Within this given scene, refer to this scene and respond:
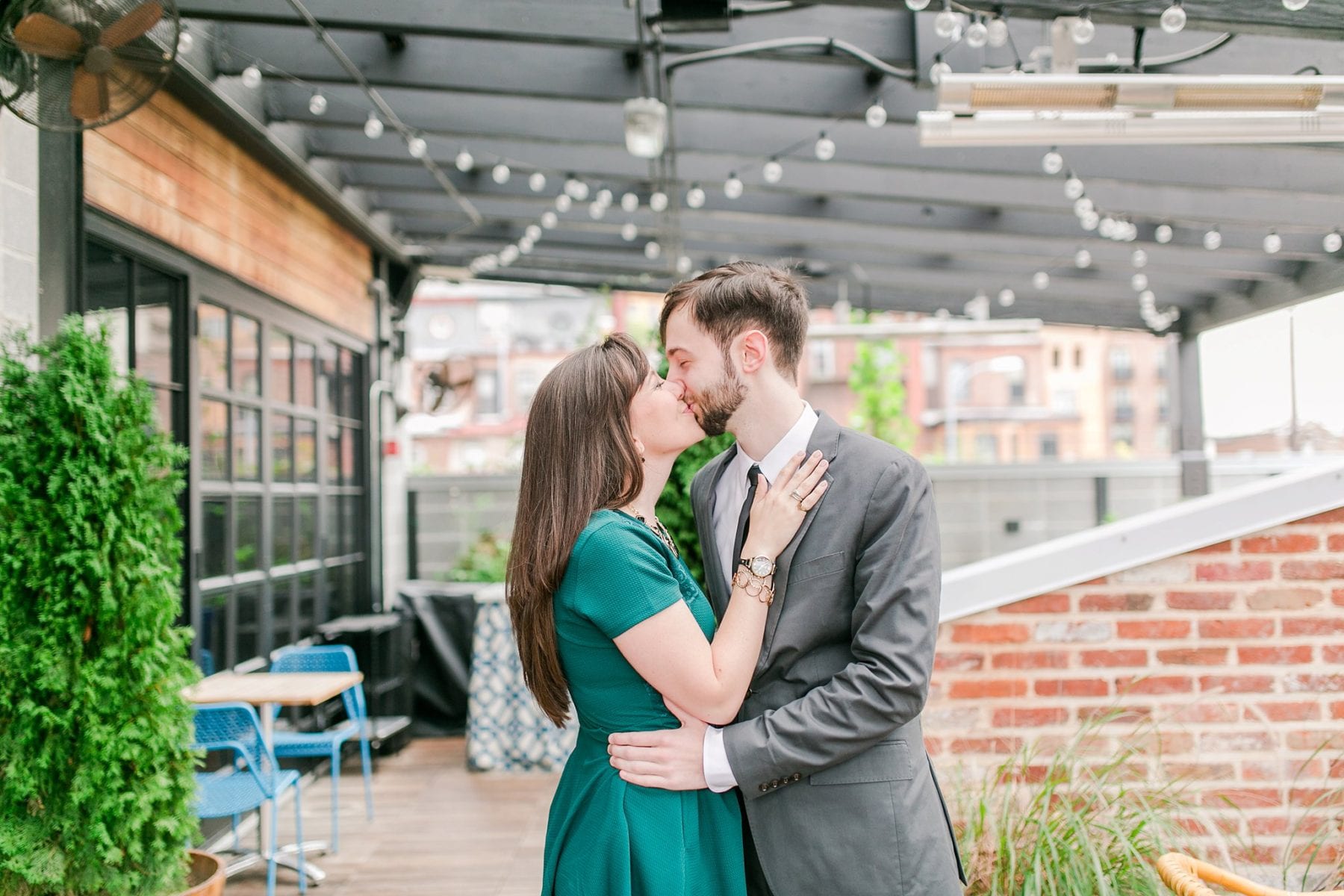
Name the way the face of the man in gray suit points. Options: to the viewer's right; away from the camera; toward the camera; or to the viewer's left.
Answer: to the viewer's left

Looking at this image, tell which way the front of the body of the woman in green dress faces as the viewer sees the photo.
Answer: to the viewer's right

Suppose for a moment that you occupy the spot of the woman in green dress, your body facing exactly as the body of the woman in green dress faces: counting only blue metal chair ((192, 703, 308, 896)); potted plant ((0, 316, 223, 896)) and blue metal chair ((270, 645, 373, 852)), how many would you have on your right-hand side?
0

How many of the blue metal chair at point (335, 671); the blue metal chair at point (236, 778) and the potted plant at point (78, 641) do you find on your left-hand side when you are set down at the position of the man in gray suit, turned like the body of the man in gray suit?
0

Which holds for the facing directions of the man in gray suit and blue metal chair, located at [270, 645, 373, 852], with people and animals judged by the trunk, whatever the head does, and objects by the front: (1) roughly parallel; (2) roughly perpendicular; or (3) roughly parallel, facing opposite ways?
roughly parallel

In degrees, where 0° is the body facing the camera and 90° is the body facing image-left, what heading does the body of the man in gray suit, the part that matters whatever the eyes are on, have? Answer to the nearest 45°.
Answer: approximately 45°

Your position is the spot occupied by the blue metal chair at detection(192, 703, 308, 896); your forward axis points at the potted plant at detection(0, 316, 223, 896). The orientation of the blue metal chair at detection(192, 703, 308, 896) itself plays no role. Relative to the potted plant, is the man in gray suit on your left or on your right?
left

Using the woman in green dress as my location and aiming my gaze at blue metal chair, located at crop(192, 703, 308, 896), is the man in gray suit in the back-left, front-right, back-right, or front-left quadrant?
back-right

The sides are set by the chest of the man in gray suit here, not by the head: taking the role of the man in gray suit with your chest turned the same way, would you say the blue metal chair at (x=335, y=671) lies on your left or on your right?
on your right

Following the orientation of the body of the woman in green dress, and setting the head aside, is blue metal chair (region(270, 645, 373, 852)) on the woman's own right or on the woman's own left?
on the woman's own left

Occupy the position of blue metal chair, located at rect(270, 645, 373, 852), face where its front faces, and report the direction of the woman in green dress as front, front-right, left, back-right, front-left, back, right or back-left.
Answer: front-left

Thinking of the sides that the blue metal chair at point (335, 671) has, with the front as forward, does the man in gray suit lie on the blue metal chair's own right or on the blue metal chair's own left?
on the blue metal chair's own left

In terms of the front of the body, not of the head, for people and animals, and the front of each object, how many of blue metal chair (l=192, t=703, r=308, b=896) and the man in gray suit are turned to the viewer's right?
0
